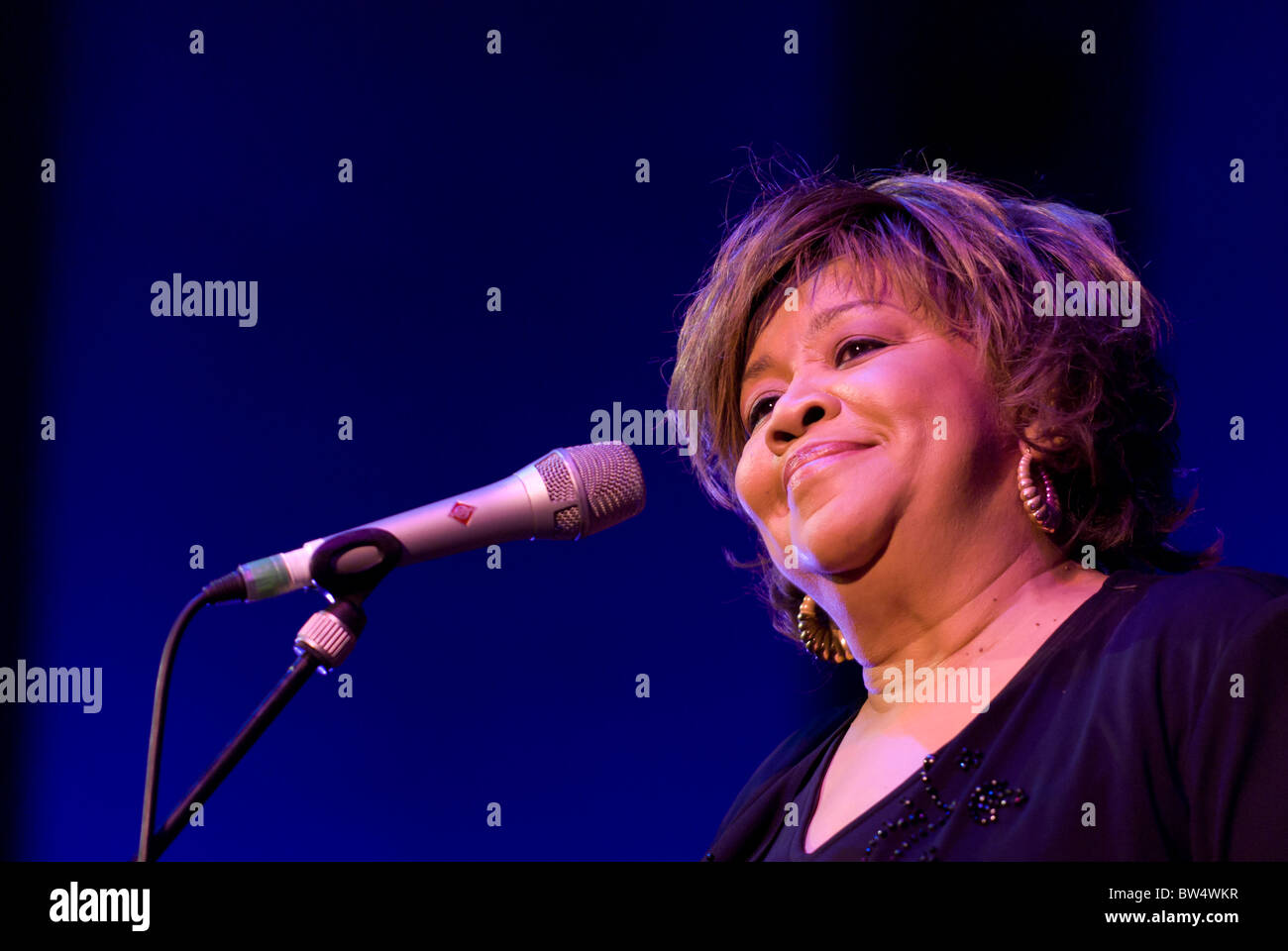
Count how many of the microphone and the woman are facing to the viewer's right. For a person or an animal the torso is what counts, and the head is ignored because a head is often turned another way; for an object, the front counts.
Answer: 1

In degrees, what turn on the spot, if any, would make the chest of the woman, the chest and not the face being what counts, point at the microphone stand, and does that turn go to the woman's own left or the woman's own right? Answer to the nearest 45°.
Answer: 0° — they already face it

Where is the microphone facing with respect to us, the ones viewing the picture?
facing to the right of the viewer

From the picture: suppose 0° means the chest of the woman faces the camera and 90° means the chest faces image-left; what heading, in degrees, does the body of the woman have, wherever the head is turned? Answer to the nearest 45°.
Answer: approximately 45°

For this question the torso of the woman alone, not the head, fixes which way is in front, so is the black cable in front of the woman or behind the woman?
in front
